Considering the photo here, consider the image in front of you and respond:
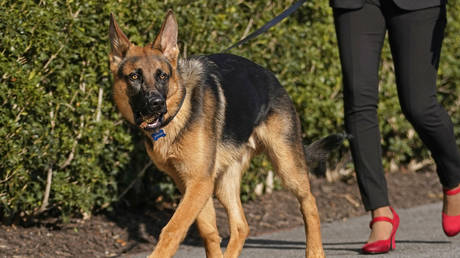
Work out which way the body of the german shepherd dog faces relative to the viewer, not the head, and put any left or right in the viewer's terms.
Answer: facing the viewer and to the left of the viewer
